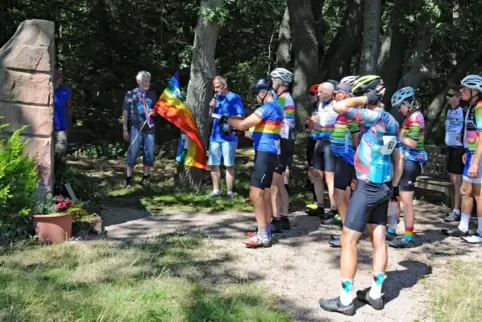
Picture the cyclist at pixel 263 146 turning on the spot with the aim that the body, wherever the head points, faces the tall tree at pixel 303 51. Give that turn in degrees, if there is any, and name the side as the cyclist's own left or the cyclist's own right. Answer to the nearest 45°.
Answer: approximately 90° to the cyclist's own right

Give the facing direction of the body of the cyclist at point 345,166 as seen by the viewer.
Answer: to the viewer's left

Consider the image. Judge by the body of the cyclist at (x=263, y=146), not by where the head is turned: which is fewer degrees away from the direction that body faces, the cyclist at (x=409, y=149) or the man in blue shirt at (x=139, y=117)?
the man in blue shirt

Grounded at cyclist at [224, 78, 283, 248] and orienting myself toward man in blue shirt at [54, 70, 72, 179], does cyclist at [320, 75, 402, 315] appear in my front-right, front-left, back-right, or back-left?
back-left

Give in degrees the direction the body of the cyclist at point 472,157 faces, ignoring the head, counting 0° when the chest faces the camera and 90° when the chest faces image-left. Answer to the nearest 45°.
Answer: approximately 90°

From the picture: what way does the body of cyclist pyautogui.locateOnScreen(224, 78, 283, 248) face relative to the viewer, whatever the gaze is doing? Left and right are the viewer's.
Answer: facing to the left of the viewer

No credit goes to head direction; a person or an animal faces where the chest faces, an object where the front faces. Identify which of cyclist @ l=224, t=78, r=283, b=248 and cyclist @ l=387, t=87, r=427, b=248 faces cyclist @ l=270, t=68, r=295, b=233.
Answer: cyclist @ l=387, t=87, r=427, b=248

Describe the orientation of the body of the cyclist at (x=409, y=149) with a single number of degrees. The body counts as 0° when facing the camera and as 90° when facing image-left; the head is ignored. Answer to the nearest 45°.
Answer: approximately 90°

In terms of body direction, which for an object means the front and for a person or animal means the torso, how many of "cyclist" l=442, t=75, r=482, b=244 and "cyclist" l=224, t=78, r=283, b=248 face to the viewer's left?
2

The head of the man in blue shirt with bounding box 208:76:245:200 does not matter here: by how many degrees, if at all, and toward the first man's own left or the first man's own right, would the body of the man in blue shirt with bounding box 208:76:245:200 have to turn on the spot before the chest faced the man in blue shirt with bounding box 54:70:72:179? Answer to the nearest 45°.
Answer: approximately 45° to the first man's own right

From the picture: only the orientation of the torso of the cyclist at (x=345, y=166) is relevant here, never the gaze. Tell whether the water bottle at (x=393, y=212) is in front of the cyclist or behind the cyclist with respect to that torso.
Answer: behind

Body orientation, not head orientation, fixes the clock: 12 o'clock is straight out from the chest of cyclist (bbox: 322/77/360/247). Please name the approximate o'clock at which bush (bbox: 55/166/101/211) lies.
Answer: The bush is roughly at 12 o'clock from the cyclist.
